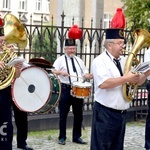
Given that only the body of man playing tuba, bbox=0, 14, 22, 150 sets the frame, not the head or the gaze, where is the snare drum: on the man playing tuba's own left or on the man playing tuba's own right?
on the man playing tuba's own left

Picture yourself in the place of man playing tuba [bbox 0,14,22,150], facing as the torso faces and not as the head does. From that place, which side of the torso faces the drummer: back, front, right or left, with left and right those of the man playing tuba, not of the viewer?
left

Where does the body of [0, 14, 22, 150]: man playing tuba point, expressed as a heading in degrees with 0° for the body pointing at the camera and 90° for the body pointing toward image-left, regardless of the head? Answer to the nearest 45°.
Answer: approximately 315°
